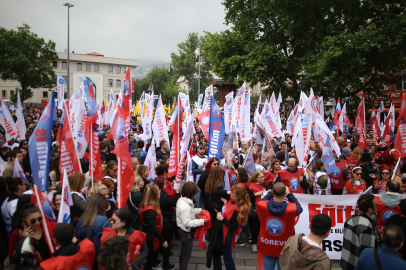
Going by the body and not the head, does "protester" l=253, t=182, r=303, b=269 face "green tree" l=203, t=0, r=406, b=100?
yes

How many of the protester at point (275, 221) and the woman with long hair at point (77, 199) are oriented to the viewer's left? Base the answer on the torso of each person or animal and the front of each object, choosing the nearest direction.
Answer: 0

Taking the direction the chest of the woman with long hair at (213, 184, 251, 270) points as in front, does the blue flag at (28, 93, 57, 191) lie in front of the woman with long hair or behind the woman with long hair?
in front

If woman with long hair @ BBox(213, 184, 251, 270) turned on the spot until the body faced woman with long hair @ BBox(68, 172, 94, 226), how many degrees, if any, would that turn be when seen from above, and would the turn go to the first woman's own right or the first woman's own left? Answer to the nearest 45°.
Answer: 0° — they already face them

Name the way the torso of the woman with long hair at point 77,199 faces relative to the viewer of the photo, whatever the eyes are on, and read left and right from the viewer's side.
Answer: facing away from the viewer and to the right of the viewer

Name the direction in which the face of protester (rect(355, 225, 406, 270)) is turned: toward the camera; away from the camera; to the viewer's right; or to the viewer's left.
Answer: away from the camera

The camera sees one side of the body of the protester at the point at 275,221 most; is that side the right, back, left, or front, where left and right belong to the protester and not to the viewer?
back

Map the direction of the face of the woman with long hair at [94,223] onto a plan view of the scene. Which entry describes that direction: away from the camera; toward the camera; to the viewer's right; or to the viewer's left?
away from the camera

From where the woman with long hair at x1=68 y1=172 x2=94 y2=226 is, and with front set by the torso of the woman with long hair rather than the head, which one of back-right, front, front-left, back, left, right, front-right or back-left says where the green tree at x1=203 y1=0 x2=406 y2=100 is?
front

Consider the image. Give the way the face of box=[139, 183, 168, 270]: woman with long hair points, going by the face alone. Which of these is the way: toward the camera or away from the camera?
away from the camera
